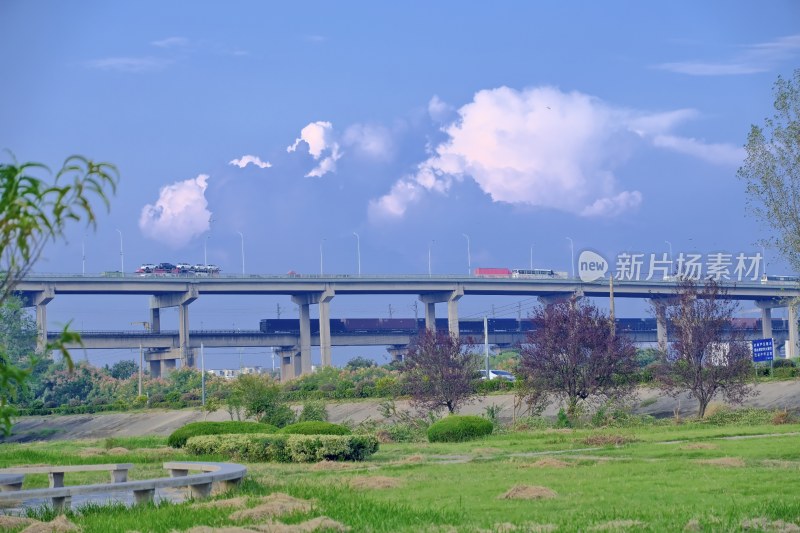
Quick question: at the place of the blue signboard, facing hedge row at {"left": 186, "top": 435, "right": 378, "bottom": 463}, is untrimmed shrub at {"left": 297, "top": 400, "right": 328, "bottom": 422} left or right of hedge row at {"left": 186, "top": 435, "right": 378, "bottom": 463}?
right

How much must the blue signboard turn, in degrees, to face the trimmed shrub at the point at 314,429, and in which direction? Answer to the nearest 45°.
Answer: approximately 45° to its right

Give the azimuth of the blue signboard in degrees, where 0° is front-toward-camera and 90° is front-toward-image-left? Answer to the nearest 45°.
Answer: approximately 0°

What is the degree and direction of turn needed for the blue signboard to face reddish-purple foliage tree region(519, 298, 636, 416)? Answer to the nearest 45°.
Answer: approximately 45° to its right

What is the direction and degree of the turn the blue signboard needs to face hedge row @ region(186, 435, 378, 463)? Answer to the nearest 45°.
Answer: approximately 45° to its right

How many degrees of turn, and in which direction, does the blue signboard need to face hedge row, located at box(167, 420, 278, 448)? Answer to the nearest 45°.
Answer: approximately 45° to its right

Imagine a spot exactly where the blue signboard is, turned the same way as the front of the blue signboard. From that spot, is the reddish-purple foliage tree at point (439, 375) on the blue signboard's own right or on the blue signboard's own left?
on the blue signboard's own right

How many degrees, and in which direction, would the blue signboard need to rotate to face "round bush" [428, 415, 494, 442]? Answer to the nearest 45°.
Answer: approximately 45° to its right

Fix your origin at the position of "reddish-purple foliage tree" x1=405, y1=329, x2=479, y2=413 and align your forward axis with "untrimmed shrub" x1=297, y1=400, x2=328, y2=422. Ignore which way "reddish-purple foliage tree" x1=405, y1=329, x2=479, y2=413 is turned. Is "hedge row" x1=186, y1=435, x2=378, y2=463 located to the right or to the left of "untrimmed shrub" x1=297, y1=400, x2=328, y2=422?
left
